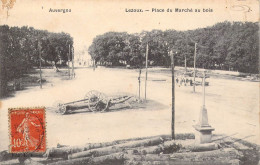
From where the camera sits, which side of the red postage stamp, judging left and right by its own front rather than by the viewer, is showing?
front
